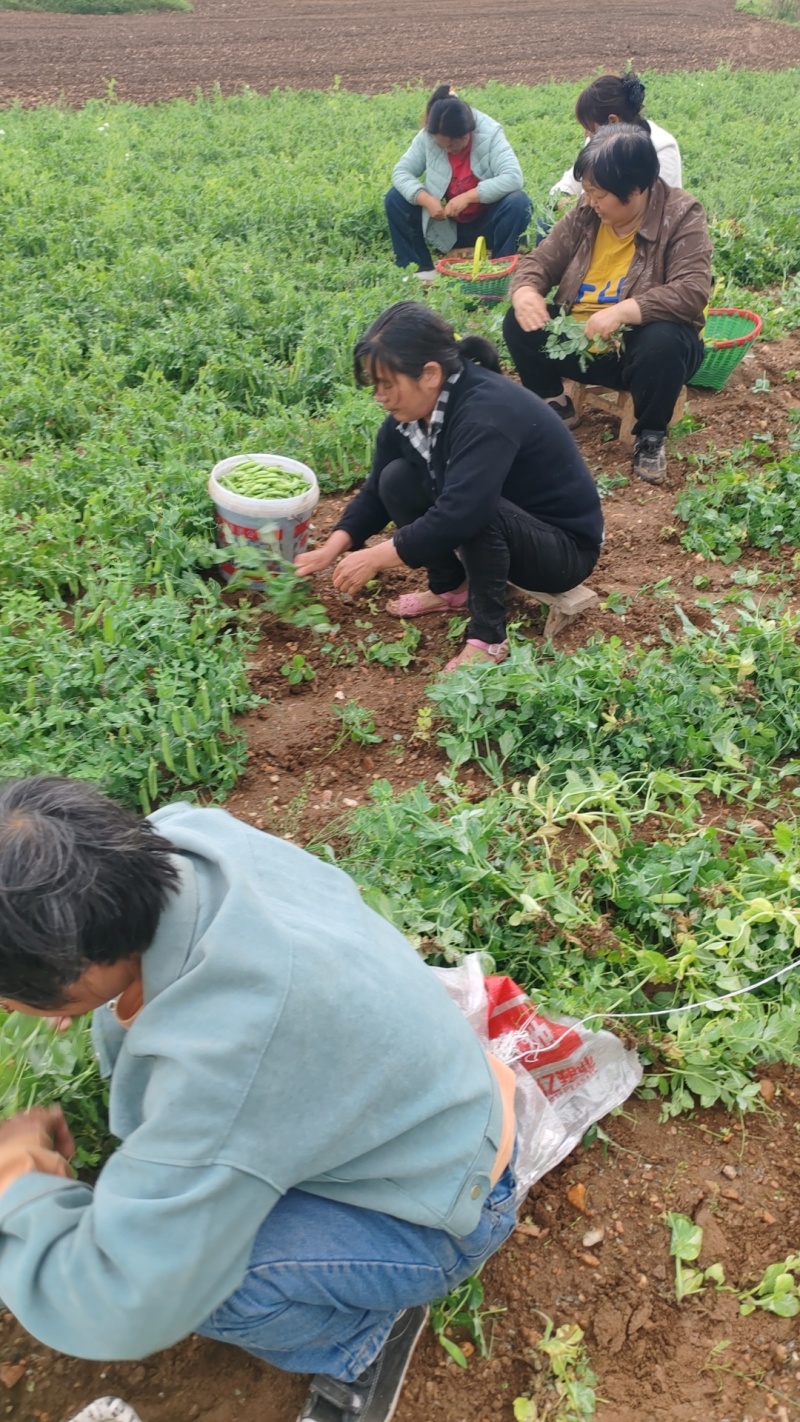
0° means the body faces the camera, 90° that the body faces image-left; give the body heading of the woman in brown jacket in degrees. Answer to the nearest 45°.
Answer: approximately 45°

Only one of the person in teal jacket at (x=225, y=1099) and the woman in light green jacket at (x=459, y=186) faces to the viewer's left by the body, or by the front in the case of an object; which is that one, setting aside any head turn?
the person in teal jacket

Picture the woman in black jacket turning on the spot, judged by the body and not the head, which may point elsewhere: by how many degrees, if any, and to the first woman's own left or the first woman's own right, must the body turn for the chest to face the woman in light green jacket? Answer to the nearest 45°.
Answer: approximately 135° to the first woman's own right

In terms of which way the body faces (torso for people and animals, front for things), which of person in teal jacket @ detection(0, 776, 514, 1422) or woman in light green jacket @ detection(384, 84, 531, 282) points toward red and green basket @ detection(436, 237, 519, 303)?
the woman in light green jacket

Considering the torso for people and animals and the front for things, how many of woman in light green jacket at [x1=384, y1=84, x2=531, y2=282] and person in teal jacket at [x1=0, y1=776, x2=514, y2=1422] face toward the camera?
1

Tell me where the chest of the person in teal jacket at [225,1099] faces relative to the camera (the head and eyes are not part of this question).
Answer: to the viewer's left

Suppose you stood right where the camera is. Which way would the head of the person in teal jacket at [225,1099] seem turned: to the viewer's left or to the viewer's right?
to the viewer's left

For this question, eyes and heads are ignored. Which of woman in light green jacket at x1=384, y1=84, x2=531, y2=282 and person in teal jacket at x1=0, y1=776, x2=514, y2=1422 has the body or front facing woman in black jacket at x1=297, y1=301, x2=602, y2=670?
the woman in light green jacket

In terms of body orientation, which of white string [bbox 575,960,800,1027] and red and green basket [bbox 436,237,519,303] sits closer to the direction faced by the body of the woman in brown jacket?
the white string

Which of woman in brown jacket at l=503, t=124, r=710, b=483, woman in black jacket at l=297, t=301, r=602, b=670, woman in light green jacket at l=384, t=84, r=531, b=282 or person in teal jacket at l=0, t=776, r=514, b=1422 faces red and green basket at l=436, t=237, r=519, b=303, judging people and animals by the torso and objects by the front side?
the woman in light green jacket

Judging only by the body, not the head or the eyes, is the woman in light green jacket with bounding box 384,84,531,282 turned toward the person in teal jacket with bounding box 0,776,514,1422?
yes

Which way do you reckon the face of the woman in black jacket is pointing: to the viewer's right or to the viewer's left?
to the viewer's left
